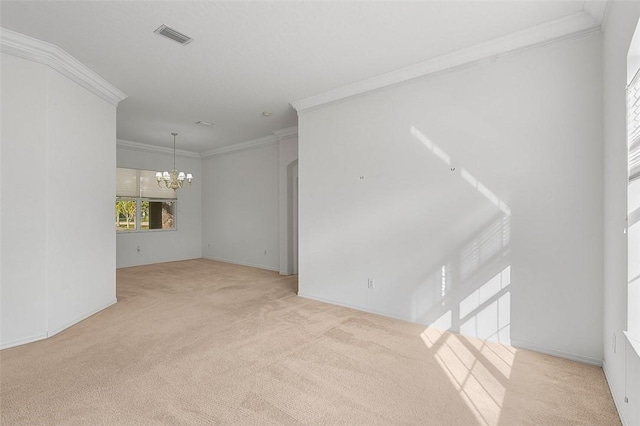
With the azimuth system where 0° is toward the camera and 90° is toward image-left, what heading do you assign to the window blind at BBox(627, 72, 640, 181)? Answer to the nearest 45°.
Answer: approximately 90°

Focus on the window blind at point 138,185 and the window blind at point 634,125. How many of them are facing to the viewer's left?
1

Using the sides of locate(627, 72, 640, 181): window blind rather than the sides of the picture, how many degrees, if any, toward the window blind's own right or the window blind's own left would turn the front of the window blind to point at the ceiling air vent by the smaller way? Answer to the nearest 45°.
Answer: approximately 45° to the window blind's own left

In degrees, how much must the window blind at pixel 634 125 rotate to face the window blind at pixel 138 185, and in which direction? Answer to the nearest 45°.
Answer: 0° — it already faces it

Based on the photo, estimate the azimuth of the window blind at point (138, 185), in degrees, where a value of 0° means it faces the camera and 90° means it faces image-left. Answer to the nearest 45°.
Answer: approximately 0°

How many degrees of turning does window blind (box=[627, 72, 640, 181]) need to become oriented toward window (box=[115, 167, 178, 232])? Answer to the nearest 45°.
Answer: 0° — it already faces it
